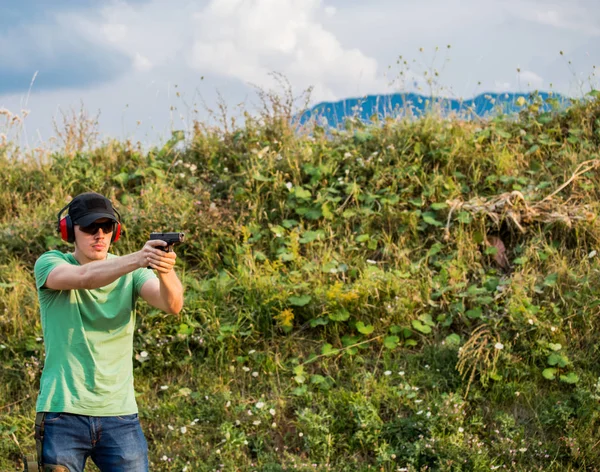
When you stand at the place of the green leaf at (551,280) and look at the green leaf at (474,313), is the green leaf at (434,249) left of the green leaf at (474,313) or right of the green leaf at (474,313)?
right

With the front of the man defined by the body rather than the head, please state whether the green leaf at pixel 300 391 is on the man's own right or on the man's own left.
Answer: on the man's own left

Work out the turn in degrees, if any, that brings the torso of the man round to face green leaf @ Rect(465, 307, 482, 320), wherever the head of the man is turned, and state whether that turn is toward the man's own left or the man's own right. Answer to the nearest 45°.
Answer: approximately 90° to the man's own left

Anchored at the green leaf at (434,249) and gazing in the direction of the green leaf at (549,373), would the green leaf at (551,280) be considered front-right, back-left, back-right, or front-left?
front-left

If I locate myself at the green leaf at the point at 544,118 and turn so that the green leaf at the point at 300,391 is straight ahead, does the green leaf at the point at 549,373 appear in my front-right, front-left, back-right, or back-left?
front-left

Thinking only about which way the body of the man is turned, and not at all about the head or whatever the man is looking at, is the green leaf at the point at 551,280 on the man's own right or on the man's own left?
on the man's own left

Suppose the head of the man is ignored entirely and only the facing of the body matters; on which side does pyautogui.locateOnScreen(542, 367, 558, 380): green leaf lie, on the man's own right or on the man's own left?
on the man's own left

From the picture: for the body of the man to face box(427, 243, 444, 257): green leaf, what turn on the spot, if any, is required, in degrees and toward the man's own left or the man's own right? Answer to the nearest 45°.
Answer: approximately 90° to the man's own left

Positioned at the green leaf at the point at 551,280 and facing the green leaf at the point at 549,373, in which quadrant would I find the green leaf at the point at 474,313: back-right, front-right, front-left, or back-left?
front-right
